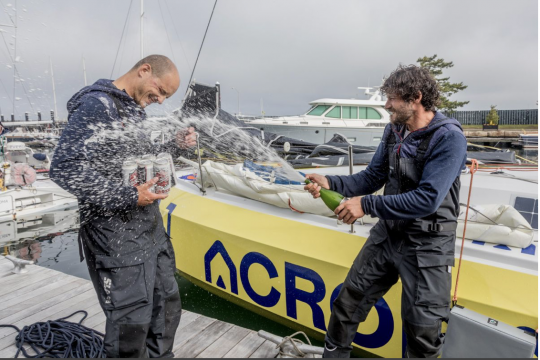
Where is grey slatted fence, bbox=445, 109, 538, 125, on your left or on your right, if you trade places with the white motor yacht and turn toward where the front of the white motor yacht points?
on your right

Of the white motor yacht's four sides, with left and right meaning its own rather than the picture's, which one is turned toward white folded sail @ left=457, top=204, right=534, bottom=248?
left

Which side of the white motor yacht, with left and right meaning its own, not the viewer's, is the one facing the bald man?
left

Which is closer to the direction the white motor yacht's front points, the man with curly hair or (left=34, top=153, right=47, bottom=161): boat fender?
the boat fender

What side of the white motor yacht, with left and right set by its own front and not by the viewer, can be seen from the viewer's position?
left

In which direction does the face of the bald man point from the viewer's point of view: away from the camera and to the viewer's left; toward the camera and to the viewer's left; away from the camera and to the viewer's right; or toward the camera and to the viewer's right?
toward the camera and to the viewer's right

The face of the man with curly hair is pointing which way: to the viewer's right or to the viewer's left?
to the viewer's left

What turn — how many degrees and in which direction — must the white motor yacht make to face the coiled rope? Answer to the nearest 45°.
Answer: approximately 90° to its left

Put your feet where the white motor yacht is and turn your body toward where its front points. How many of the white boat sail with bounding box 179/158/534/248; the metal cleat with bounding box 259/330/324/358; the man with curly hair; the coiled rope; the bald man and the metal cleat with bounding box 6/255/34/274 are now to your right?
0

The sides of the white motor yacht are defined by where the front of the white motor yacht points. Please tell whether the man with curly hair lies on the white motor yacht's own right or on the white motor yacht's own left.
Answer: on the white motor yacht's own left

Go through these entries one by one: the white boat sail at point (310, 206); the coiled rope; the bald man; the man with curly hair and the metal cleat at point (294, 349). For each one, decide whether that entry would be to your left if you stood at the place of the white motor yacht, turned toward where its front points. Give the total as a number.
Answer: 5

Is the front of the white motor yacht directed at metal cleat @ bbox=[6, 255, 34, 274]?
no

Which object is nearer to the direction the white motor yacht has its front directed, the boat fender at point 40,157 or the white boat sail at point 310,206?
the boat fender

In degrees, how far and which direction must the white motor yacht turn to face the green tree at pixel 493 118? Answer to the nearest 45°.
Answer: approximately 135° to its right

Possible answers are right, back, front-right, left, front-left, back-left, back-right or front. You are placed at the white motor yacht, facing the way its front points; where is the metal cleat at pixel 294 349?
left
